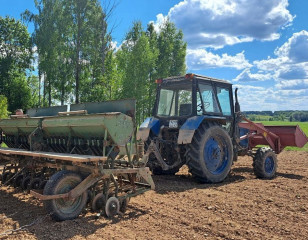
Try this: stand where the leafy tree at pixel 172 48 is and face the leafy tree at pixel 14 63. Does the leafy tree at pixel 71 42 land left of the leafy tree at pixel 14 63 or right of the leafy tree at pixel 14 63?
left

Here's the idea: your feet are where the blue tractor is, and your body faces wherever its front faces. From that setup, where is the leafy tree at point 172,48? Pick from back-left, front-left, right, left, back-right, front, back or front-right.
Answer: front-left

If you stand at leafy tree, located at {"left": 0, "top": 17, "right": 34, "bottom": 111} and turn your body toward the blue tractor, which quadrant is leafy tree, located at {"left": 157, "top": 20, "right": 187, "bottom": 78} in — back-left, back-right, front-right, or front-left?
front-left

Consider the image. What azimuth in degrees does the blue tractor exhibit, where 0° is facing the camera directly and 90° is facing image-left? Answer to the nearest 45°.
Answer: approximately 225°

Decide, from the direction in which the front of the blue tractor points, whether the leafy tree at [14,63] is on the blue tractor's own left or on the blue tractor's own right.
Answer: on the blue tractor's own left

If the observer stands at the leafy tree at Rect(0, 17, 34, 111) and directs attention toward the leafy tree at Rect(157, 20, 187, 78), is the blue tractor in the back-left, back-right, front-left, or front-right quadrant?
front-right

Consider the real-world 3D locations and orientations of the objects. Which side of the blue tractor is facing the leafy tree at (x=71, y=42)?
left
